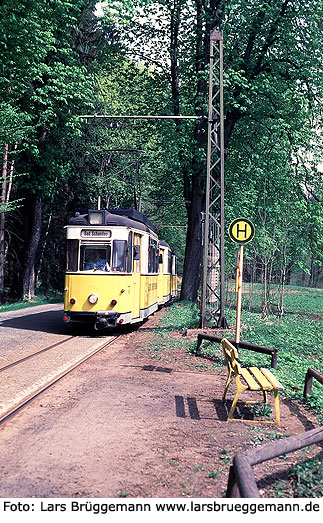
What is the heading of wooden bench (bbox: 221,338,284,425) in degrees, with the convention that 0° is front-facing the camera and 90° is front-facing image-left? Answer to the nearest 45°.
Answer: approximately 270°

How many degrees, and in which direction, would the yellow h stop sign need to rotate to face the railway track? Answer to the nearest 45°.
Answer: approximately 90° to its right

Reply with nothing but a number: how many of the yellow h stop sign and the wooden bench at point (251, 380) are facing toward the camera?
1

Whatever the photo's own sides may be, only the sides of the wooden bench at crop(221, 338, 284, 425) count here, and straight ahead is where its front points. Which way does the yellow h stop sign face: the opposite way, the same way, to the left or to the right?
to the right

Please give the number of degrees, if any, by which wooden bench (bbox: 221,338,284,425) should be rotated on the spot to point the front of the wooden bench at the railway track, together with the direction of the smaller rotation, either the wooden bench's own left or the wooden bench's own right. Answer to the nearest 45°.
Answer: approximately 180°

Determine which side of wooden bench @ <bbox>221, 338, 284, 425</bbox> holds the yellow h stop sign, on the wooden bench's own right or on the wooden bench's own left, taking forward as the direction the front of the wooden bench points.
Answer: on the wooden bench's own left

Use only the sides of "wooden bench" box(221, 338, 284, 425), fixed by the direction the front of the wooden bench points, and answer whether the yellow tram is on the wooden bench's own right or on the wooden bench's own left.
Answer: on the wooden bench's own left

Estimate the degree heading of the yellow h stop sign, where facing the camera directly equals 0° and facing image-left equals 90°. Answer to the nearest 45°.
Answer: approximately 0°

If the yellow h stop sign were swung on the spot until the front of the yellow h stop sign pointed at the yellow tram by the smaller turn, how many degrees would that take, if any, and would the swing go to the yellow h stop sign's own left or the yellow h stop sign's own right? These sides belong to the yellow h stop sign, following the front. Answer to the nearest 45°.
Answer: approximately 135° to the yellow h stop sign's own right
